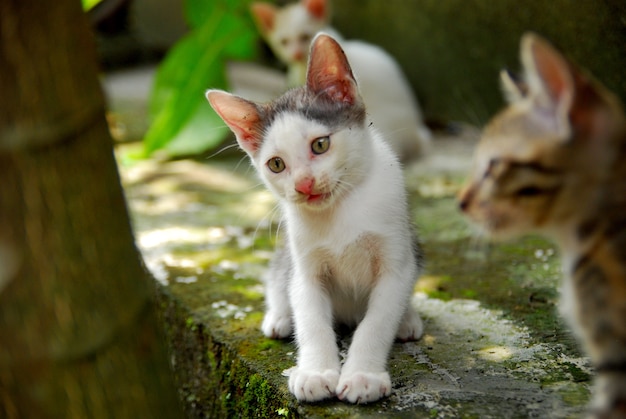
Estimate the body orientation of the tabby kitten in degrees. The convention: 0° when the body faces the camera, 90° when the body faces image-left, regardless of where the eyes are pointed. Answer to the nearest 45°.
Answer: approximately 90°

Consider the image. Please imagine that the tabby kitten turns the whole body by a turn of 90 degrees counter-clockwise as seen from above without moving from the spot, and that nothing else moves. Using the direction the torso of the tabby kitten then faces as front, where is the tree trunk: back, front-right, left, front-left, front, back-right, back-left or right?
right

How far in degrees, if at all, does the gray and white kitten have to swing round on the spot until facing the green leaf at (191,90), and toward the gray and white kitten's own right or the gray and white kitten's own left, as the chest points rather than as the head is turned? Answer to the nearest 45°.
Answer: approximately 180°

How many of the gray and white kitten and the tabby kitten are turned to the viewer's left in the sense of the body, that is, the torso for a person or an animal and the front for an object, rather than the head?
1

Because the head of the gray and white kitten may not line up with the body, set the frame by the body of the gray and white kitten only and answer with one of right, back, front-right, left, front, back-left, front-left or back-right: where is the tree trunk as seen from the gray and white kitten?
front-right

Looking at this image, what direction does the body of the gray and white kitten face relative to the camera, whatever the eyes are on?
toward the camera

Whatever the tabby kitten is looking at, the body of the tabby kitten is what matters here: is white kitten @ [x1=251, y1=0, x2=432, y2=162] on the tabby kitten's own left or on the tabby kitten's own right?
on the tabby kitten's own right

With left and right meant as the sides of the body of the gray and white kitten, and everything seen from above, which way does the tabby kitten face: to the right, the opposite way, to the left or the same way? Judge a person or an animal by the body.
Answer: to the right

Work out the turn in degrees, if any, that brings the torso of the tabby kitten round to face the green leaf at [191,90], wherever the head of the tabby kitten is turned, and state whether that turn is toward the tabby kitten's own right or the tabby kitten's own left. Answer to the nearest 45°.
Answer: approximately 45° to the tabby kitten's own right

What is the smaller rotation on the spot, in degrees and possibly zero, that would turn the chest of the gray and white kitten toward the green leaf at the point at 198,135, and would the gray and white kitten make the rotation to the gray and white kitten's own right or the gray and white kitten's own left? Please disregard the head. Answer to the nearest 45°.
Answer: approximately 180°
